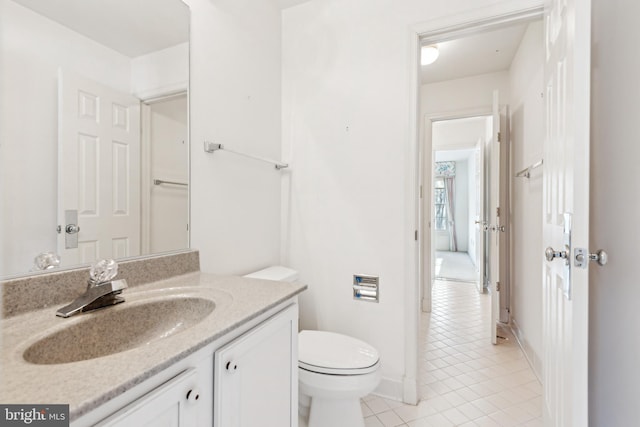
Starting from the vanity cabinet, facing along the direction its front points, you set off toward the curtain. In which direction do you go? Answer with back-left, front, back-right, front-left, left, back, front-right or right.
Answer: left

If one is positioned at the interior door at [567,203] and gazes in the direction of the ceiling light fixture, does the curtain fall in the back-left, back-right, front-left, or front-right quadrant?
front-right

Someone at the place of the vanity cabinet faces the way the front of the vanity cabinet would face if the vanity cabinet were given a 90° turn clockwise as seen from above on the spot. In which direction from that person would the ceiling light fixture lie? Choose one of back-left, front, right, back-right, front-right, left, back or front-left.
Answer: back

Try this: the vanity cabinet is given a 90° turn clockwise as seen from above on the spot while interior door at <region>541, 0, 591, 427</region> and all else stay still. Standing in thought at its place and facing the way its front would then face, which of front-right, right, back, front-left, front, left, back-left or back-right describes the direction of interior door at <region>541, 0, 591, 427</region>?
back-left

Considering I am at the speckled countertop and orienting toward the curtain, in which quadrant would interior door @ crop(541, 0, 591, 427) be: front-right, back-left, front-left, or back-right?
front-right

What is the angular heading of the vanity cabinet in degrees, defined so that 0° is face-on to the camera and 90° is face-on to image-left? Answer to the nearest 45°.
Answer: approximately 315°
